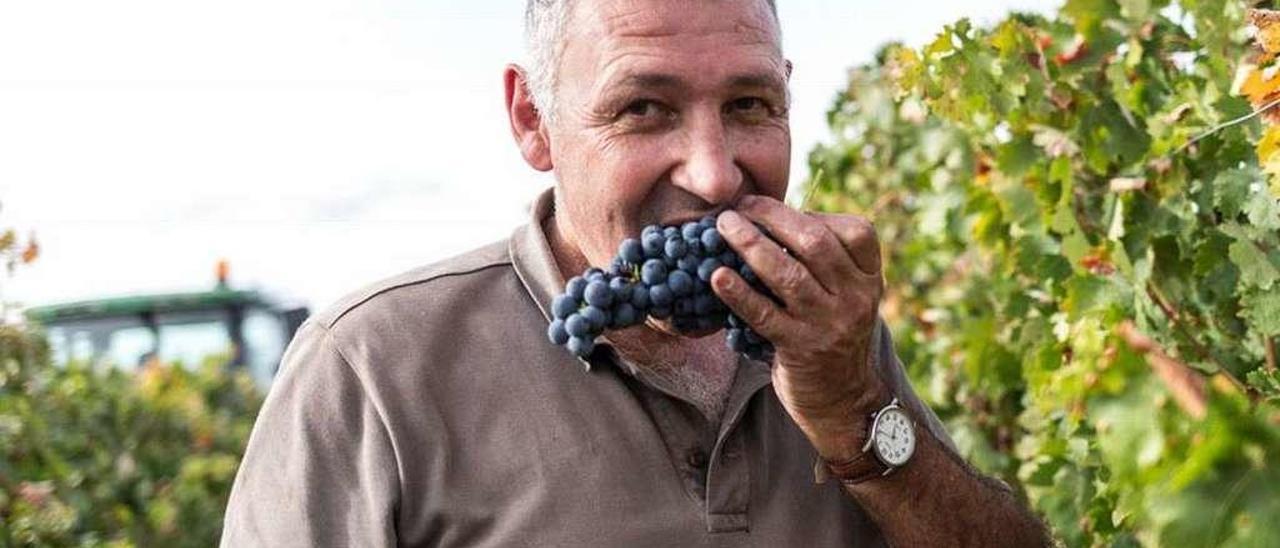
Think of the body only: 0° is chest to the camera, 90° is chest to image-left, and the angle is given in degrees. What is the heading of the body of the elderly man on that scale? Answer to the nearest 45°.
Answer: approximately 315°
